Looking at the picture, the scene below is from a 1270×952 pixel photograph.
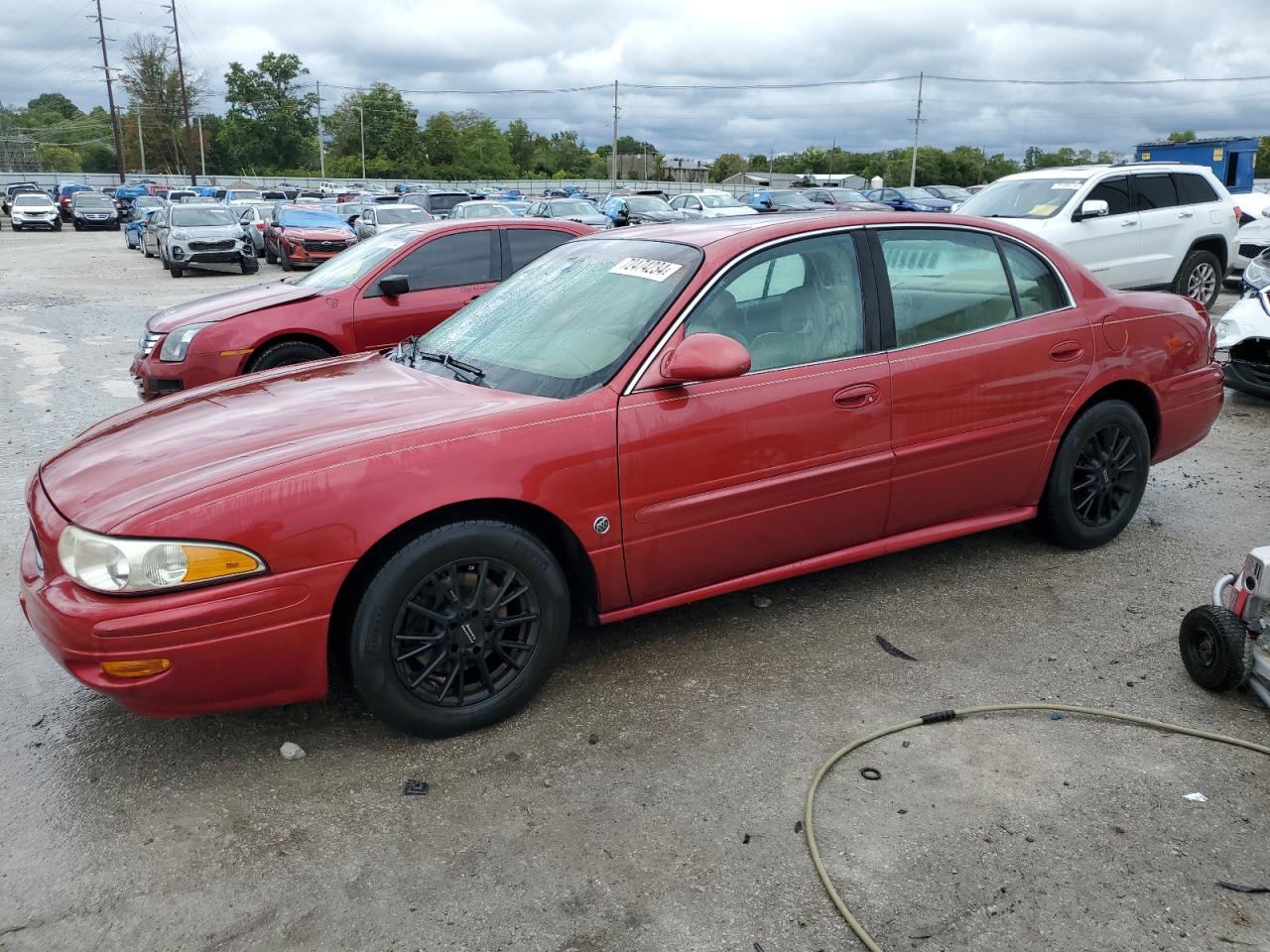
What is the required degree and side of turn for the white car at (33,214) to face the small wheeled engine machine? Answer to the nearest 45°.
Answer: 0° — it already faces it

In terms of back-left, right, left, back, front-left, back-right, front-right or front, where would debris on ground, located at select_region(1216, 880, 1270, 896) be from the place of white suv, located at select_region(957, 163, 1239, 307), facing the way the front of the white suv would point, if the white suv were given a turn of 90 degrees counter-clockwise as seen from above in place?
front-right

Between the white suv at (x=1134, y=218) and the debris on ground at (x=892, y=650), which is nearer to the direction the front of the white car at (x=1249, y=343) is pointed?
the debris on ground

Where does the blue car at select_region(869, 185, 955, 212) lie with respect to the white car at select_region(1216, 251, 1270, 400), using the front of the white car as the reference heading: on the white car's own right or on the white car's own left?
on the white car's own right

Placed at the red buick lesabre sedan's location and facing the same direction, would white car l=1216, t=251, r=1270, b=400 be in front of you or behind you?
behind

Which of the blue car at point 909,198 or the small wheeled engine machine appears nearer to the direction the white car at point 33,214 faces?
the small wheeled engine machine

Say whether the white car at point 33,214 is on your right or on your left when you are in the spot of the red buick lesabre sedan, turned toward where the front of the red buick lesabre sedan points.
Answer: on your right

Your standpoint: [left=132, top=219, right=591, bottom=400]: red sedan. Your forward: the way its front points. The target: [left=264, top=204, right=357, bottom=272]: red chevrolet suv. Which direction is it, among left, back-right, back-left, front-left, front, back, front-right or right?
back-right

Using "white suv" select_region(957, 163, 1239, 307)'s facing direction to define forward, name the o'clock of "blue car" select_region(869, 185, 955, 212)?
The blue car is roughly at 4 o'clock from the white suv.

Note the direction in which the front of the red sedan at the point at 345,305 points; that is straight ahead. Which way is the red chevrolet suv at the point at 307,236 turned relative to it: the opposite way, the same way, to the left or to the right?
to the left

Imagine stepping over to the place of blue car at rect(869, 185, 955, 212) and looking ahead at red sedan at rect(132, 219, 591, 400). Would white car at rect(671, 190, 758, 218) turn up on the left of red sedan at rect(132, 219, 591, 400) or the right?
right

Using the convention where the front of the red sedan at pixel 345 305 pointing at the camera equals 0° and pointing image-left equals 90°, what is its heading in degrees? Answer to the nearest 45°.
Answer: approximately 45°

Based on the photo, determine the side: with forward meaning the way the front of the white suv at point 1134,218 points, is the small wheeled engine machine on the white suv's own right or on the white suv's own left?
on the white suv's own left

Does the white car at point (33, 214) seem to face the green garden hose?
yes

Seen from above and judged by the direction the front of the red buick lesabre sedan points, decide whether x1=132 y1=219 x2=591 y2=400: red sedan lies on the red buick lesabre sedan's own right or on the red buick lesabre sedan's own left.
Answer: on the red buick lesabre sedan's own right

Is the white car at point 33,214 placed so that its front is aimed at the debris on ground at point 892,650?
yes

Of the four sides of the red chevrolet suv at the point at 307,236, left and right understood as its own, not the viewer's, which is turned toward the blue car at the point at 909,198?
left
